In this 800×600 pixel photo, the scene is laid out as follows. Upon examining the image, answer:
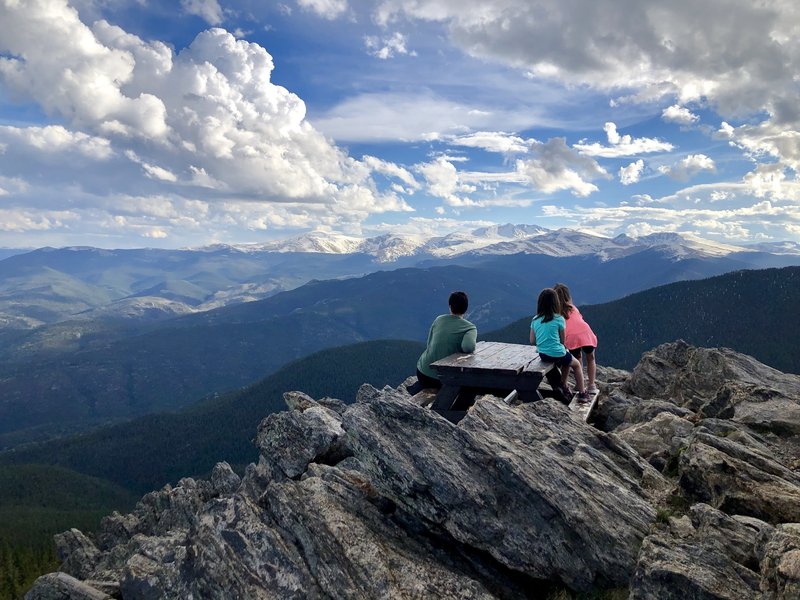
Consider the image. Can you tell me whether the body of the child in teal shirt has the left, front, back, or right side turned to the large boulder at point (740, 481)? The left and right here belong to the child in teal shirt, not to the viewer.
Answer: right

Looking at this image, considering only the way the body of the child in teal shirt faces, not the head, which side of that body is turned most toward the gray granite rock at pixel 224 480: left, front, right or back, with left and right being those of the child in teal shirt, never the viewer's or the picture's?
left

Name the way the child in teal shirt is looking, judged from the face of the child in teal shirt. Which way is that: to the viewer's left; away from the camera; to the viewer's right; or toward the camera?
away from the camera

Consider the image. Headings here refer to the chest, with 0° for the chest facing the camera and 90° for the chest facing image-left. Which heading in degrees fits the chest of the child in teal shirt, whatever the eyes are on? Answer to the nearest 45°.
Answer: approximately 225°

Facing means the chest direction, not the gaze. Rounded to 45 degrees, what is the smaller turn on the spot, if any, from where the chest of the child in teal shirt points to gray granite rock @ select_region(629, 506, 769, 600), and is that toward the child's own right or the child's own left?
approximately 135° to the child's own right

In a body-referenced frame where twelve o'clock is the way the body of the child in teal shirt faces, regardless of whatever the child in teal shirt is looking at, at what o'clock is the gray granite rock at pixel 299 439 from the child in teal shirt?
The gray granite rock is roughly at 7 o'clock from the child in teal shirt.

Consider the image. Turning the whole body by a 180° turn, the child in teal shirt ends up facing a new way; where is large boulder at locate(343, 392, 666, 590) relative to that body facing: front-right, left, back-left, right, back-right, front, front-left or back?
front-left
